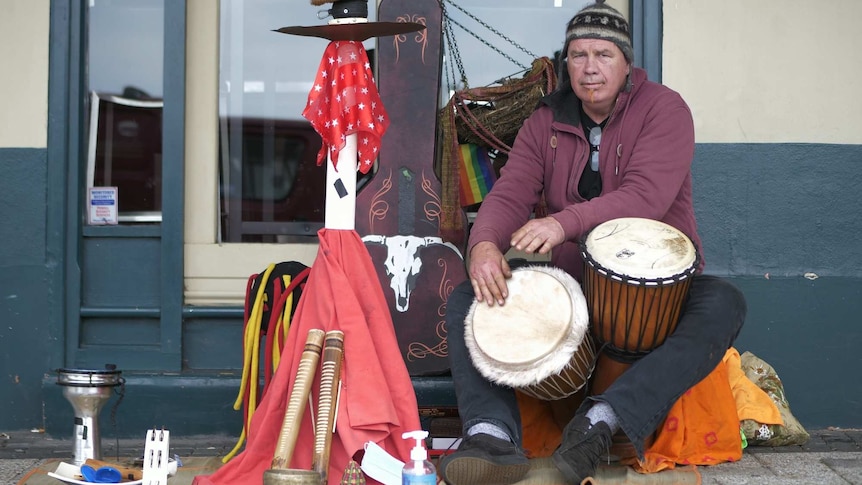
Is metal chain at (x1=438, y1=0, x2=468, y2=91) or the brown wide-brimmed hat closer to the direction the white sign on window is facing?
the brown wide-brimmed hat

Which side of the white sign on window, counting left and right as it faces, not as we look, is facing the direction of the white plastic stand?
front

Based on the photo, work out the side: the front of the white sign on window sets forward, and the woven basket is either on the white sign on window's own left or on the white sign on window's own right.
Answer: on the white sign on window's own left

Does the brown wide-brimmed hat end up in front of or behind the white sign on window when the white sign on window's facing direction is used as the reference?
in front

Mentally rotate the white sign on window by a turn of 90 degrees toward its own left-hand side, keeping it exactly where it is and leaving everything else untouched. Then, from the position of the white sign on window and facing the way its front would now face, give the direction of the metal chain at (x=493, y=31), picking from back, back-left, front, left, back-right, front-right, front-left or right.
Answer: front

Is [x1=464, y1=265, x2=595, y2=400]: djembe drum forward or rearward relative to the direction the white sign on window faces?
forward

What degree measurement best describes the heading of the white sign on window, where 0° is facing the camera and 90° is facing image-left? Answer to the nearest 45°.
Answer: approximately 0°

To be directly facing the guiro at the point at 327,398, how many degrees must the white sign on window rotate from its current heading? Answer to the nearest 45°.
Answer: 0° — it already faces it
